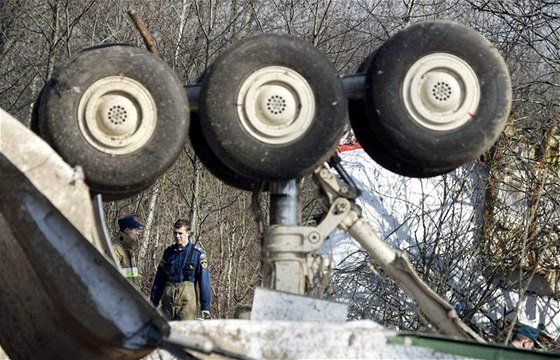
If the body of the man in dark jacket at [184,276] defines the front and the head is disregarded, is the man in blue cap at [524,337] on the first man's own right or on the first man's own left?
on the first man's own left

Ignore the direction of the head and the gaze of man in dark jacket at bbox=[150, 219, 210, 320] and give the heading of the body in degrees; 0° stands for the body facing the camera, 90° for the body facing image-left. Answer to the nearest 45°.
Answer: approximately 45°
